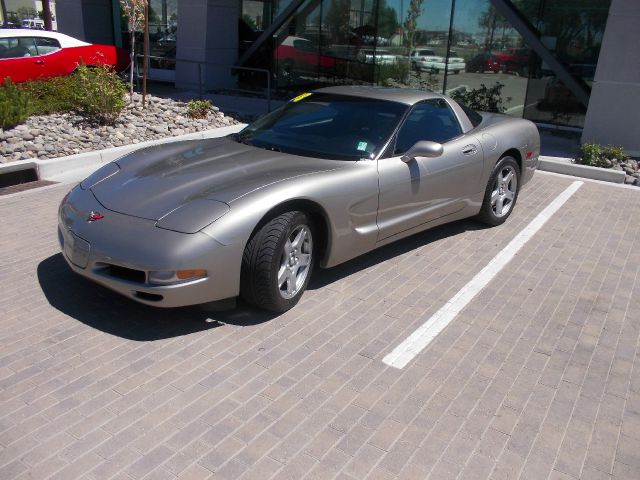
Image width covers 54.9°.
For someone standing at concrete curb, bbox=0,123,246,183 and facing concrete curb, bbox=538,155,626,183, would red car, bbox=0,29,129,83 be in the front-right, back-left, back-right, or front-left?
back-left

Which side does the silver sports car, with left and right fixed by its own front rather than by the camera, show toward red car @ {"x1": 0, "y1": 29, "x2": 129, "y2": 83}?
right

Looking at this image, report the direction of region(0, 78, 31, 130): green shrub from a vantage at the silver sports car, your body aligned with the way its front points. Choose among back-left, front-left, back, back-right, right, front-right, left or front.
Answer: right

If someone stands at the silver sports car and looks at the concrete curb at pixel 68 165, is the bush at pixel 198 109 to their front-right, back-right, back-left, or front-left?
front-right

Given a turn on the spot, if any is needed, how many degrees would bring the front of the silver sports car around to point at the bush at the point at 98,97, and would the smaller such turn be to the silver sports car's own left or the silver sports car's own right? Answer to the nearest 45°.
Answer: approximately 90° to the silver sports car's own right

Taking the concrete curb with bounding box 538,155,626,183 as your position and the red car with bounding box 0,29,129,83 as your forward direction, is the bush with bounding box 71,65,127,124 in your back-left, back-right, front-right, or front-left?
front-left

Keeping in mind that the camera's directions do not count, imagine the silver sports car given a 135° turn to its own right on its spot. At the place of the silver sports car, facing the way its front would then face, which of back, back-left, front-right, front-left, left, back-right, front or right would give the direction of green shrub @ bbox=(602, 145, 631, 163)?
front-right

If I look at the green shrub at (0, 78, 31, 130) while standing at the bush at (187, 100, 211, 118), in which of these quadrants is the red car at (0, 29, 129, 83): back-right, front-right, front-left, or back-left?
front-right

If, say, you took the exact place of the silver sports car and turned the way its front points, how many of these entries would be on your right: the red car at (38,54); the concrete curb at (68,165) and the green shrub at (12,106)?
3

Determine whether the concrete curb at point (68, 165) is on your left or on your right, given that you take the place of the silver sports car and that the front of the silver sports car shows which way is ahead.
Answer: on your right

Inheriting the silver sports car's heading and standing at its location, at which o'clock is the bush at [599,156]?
The bush is roughly at 6 o'clock from the silver sports car.

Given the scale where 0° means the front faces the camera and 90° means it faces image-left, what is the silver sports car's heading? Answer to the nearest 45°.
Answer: approximately 45°

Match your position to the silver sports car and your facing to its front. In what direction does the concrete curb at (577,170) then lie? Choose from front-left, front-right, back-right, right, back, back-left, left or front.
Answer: back

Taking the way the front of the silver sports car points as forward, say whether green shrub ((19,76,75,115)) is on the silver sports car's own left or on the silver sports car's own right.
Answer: on the silver sports car's own right
